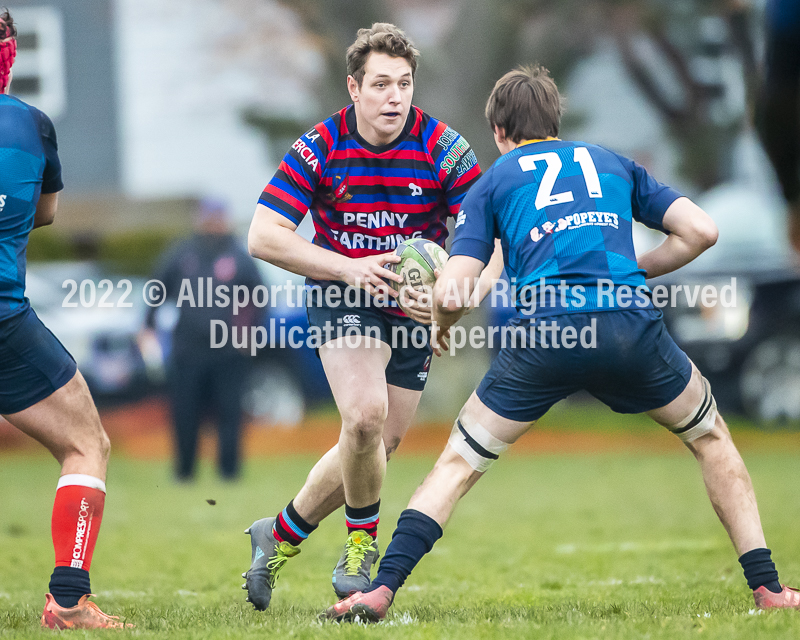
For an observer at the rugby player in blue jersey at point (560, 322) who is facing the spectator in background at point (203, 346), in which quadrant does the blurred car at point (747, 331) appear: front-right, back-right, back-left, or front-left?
front-right

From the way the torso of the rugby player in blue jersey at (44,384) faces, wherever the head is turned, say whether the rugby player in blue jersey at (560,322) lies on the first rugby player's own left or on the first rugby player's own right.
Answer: on the first rugby player's own right

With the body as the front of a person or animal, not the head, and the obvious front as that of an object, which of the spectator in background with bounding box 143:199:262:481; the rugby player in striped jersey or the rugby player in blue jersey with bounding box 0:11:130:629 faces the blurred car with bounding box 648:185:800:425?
the rugby player in blue jersey

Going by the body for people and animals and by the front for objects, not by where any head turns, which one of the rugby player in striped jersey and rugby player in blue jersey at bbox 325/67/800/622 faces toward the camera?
the rugby player in striped jersey

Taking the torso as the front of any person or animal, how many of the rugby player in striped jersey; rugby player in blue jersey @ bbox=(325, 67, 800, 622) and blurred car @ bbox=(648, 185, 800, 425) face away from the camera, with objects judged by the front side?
1

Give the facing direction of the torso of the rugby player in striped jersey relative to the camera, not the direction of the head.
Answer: toward the camera

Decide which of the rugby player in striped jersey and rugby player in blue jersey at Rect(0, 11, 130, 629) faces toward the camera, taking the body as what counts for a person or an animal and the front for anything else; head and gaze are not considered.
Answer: the rugby player in striped jersey

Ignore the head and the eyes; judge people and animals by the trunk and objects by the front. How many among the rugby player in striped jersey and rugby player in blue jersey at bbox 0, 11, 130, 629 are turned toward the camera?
1

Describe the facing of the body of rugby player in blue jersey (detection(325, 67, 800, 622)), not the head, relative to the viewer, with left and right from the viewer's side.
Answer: facing away from the viewer

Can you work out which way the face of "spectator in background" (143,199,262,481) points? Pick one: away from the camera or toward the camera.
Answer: toward the camera

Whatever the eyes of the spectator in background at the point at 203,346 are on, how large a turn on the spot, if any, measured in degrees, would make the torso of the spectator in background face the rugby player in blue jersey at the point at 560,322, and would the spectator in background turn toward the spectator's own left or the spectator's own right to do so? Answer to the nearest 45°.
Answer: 0° — they already face them

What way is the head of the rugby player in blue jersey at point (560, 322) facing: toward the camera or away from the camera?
away from the camera

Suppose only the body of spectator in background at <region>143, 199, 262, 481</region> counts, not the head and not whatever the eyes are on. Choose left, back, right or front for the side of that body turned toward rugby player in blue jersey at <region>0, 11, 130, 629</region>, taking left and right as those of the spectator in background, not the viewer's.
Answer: front

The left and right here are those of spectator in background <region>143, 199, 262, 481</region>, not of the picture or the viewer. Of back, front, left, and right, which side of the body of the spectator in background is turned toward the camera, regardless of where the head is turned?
front

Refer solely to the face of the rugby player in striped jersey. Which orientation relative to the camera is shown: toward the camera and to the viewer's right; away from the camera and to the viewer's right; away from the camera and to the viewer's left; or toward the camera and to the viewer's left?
toward the camera and to the viewer's right
